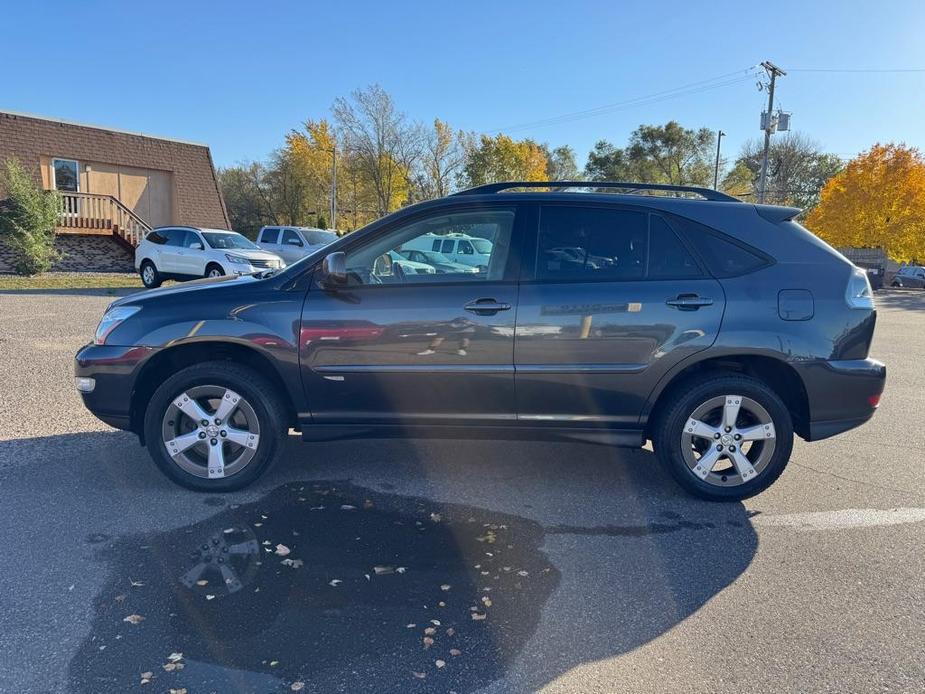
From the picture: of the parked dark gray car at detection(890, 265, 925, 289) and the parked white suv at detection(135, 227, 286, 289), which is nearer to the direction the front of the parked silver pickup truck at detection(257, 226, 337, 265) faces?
the parked dark gray car

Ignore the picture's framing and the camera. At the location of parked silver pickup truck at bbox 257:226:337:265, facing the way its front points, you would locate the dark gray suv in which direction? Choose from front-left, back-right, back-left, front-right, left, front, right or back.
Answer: front-right

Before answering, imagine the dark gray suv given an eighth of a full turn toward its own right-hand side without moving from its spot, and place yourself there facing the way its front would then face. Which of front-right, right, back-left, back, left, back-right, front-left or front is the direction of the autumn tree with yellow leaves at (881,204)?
right

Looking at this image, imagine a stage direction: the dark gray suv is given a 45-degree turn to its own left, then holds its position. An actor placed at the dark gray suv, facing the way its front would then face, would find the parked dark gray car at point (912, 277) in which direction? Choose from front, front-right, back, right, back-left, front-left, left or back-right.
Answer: back

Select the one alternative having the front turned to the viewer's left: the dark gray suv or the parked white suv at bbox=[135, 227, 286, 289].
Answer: the dark gray suv

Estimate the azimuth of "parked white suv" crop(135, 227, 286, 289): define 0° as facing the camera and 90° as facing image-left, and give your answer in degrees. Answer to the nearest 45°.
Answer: approximately 315°

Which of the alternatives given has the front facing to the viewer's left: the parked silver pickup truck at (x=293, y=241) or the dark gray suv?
the dark gray suv

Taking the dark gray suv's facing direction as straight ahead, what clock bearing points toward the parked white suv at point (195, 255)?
The parked white suv is roughly at 2 o'clock from the dark gray suv.

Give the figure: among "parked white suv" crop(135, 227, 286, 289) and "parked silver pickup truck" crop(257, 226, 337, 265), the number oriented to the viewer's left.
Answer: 0

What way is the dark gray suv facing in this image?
to the viewer's left
